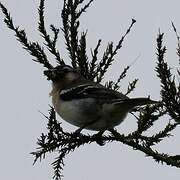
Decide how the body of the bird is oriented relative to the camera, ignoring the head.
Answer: to the viewer's left
